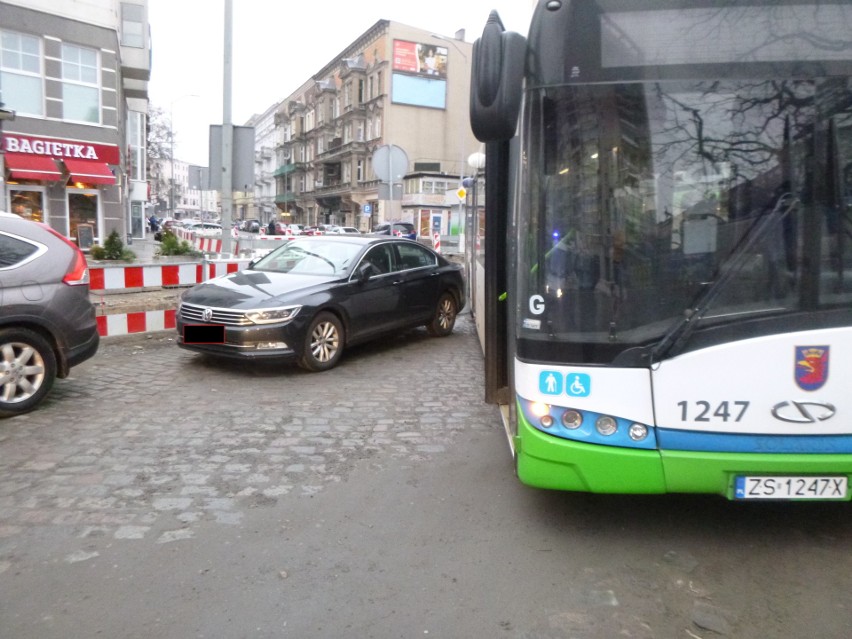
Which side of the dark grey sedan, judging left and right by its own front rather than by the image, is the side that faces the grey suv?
front

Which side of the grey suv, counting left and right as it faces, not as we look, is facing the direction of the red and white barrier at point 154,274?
right

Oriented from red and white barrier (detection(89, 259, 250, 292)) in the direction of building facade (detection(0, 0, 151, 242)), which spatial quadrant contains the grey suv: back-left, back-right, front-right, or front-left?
back-left

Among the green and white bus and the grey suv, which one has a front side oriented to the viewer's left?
the grey suv

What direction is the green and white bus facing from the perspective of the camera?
toward the camera

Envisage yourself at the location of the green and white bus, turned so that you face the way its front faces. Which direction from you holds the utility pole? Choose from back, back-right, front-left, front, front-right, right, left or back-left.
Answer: back-right

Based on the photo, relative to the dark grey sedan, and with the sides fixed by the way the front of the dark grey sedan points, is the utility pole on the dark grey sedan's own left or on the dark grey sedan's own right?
on the dark grey sedan's own right

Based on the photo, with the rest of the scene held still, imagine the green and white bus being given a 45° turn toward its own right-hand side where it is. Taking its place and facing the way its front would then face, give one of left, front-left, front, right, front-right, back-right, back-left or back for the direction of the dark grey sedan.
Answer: right
